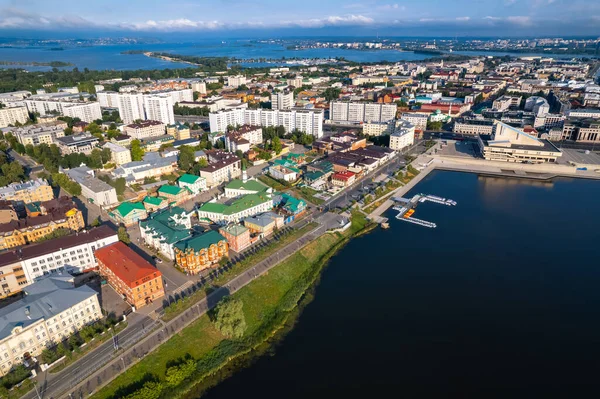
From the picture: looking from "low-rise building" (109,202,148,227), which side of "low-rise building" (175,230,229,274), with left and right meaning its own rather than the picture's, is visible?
back

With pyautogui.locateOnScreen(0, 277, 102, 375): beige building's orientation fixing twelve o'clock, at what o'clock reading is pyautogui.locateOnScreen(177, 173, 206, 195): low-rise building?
The low-rise building is roughly at 9 o'clock from the beige building.

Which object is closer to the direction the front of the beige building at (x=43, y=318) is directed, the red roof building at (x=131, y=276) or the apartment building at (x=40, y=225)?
the red roof building

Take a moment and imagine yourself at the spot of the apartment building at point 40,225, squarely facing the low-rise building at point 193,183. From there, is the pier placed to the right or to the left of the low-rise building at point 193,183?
right

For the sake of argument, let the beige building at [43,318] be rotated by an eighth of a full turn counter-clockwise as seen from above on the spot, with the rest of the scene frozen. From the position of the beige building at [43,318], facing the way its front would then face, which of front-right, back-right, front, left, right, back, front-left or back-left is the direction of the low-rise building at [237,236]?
front

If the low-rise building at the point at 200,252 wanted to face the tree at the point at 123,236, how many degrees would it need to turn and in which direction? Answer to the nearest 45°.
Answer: approximately 180°

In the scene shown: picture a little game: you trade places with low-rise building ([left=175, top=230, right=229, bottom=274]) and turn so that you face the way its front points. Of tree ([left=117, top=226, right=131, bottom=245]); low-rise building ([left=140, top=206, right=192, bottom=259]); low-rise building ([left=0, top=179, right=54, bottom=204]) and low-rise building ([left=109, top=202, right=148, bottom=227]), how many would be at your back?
4

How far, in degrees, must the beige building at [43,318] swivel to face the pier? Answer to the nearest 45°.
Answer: approximately 45° to its left

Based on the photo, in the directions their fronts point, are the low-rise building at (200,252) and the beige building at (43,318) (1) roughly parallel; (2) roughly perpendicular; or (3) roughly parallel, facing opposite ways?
roughly parallel

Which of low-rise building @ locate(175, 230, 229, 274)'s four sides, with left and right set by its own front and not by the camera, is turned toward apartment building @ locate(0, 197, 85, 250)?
back

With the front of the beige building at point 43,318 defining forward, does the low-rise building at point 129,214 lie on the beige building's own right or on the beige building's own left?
on the beige building's own left

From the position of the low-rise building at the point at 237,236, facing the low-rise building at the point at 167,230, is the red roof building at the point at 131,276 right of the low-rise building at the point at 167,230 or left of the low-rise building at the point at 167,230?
left

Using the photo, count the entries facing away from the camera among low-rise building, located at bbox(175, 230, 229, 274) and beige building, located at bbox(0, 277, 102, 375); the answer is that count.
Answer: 0

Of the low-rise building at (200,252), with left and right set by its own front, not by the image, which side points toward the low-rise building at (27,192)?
back

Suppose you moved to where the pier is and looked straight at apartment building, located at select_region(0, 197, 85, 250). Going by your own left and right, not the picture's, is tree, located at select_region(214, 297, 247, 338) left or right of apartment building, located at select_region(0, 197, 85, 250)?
left

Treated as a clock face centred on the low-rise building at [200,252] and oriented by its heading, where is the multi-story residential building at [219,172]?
The multi-story residential building is roughly at 8 o'clock from the low-rise building.

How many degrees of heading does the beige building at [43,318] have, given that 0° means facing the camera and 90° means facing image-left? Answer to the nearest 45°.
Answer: approximately 315°

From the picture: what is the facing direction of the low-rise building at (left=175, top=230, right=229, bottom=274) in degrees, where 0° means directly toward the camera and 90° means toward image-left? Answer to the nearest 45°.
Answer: approximately 315°

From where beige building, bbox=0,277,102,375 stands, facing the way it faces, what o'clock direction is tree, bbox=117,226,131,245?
The tree is roughly at 9 o'clock from the beige building.

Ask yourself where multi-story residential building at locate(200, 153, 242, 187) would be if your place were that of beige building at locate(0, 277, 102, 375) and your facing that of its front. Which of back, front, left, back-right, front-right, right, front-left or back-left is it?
left

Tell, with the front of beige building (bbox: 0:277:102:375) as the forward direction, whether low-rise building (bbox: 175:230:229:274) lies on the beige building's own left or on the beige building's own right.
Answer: on the beige building's own left
